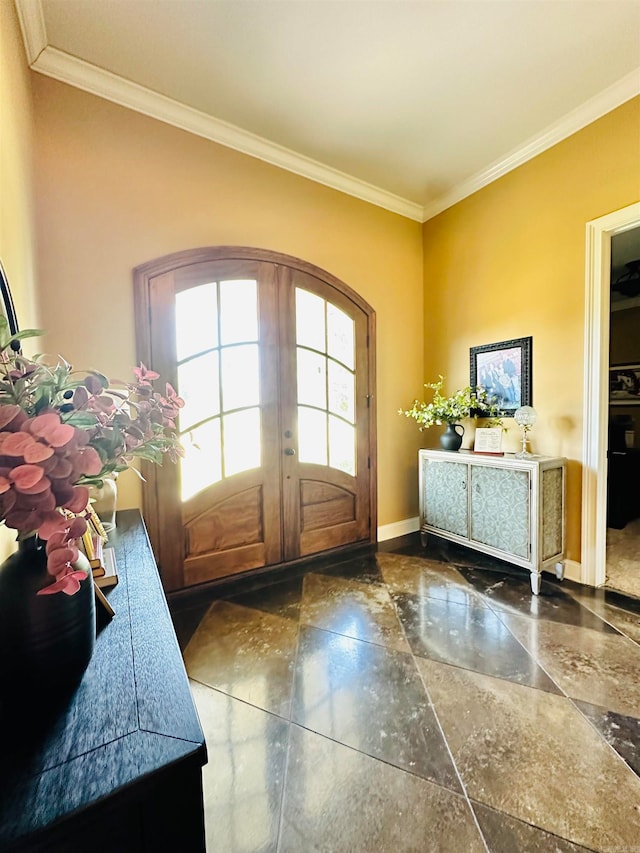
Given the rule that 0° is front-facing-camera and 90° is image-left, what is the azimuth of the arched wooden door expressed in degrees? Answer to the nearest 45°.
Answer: approximately 315°

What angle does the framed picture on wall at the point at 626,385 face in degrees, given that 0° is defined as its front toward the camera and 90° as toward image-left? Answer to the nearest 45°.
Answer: approximately 45°

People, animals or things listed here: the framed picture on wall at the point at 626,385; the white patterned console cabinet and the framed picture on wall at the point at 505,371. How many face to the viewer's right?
0

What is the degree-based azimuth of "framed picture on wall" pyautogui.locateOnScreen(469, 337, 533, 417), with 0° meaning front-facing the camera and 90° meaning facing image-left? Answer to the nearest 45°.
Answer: approximately 45°

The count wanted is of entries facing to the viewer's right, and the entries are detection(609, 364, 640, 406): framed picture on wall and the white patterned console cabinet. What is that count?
0

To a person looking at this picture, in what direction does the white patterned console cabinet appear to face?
facing the viewer and to the left of the viewer

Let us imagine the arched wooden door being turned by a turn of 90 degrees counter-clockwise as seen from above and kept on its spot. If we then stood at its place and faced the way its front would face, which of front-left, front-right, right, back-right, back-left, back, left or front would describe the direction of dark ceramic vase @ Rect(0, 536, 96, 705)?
back-right
